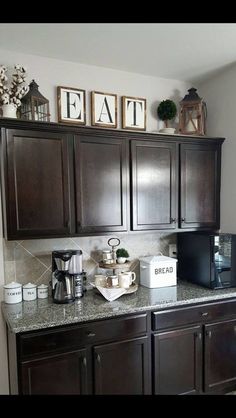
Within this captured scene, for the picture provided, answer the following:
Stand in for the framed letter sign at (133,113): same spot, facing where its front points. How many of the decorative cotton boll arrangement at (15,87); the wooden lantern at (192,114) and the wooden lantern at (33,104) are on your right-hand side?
2

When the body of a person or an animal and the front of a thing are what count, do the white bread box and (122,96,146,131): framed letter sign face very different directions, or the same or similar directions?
same or similar directions

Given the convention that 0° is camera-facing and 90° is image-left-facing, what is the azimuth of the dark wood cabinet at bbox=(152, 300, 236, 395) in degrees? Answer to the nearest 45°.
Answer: approximately 315°

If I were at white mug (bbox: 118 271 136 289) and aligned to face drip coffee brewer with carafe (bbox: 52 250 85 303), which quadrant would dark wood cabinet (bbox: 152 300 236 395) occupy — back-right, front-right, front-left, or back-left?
back-left

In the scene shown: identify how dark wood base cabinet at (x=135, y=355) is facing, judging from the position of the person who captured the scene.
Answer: facing the viewer and to the right of the viewer

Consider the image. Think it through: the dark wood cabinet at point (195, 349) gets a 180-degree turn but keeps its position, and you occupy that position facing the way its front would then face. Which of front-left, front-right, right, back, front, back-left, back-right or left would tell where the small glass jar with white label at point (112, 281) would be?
front-left

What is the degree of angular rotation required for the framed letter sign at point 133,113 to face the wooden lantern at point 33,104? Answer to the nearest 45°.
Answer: approximately 90° to its right

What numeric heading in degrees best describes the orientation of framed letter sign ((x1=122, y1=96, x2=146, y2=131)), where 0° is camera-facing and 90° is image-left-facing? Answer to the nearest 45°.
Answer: approximately 315°

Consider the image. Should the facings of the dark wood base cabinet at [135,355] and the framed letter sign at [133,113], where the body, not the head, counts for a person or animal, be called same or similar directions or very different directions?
same or similar directions

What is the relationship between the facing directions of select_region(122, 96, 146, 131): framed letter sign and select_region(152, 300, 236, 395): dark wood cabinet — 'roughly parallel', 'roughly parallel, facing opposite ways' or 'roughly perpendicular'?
roughly parallel

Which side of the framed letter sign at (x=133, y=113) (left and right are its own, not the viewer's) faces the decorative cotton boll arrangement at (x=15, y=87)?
right

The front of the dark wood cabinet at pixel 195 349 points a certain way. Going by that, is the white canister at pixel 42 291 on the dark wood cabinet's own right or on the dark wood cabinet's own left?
on the dark wood cabinet's own right

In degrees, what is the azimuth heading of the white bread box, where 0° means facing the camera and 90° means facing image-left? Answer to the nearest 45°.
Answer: approximately 315°

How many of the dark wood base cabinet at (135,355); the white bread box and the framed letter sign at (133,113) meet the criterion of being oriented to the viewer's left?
0

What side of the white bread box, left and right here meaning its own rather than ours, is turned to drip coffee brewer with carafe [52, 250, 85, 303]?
right
